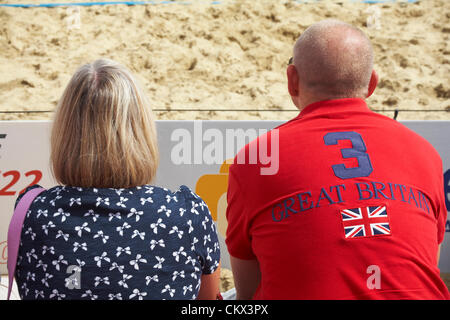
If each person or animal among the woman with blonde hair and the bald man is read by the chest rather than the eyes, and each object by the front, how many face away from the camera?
2

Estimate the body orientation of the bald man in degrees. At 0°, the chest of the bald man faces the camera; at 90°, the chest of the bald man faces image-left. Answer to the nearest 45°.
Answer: approximately 180°

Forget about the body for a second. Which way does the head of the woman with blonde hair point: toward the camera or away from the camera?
away from the camera

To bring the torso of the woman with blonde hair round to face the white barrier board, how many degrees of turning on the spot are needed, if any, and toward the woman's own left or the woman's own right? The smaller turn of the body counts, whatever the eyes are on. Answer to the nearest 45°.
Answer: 0° — they already face it

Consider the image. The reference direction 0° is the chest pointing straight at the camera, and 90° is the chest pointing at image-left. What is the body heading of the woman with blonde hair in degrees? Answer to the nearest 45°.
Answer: approximately 180°
